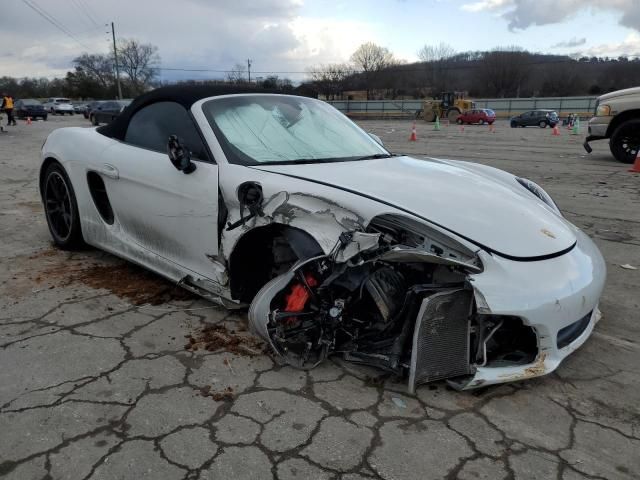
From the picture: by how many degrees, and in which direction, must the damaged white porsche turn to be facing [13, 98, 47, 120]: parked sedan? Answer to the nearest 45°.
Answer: approximately 180°

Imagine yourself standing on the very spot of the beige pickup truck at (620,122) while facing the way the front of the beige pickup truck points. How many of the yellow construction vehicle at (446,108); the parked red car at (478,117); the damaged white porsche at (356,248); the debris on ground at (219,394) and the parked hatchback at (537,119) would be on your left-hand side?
2

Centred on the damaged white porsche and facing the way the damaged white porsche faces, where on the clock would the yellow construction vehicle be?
The yellow construction vehicle is roughly at 8 o'clock from the damaged white porsche.

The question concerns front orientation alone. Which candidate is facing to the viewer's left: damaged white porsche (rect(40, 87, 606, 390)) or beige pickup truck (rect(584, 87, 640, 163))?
the beige pickup truck

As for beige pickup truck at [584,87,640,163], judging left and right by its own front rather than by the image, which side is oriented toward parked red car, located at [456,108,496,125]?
right

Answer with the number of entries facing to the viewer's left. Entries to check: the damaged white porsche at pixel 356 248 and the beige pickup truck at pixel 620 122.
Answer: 1

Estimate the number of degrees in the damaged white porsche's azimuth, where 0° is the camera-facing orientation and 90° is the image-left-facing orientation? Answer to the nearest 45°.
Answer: approximately 315°

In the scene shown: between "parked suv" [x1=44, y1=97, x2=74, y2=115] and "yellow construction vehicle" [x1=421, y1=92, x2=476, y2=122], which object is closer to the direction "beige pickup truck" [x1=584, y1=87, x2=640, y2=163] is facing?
the parked suv

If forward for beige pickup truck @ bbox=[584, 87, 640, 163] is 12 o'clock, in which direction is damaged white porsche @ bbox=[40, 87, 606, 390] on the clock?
The damaged white porsche is roughly at 9 o'clock from the beige pickup truck.

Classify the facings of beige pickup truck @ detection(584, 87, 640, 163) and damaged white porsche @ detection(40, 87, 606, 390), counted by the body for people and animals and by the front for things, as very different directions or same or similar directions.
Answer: very different directions

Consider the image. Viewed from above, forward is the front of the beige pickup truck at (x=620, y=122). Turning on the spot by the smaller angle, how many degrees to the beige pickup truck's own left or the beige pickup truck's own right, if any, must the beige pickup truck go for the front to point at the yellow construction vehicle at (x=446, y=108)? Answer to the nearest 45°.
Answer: approximately 90° to the beige pickup truck's own right

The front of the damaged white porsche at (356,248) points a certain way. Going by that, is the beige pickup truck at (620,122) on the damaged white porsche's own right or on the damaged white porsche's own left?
on the damaged white porsche's own left

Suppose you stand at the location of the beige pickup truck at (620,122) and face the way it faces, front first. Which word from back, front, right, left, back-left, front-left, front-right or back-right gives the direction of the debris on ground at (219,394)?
left

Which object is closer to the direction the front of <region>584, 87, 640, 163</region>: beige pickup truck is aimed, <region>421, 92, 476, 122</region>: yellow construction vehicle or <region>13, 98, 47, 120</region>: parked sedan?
the parked sedan

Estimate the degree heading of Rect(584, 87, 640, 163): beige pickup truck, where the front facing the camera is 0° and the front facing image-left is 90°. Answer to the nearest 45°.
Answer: approximately 90°
